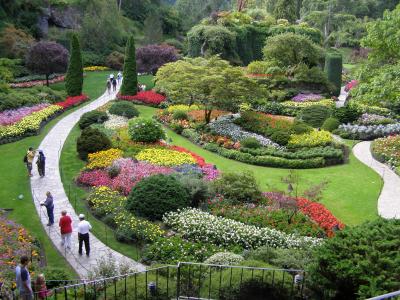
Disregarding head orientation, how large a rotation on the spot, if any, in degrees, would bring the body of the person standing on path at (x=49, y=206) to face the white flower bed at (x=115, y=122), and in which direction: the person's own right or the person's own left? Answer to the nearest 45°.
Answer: approximately 90° to the person's own right

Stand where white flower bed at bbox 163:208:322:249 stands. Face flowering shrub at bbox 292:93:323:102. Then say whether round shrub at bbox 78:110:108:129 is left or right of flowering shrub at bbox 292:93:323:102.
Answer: left

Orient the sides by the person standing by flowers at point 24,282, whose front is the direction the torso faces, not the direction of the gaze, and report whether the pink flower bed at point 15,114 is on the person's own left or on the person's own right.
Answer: on the person's own left
